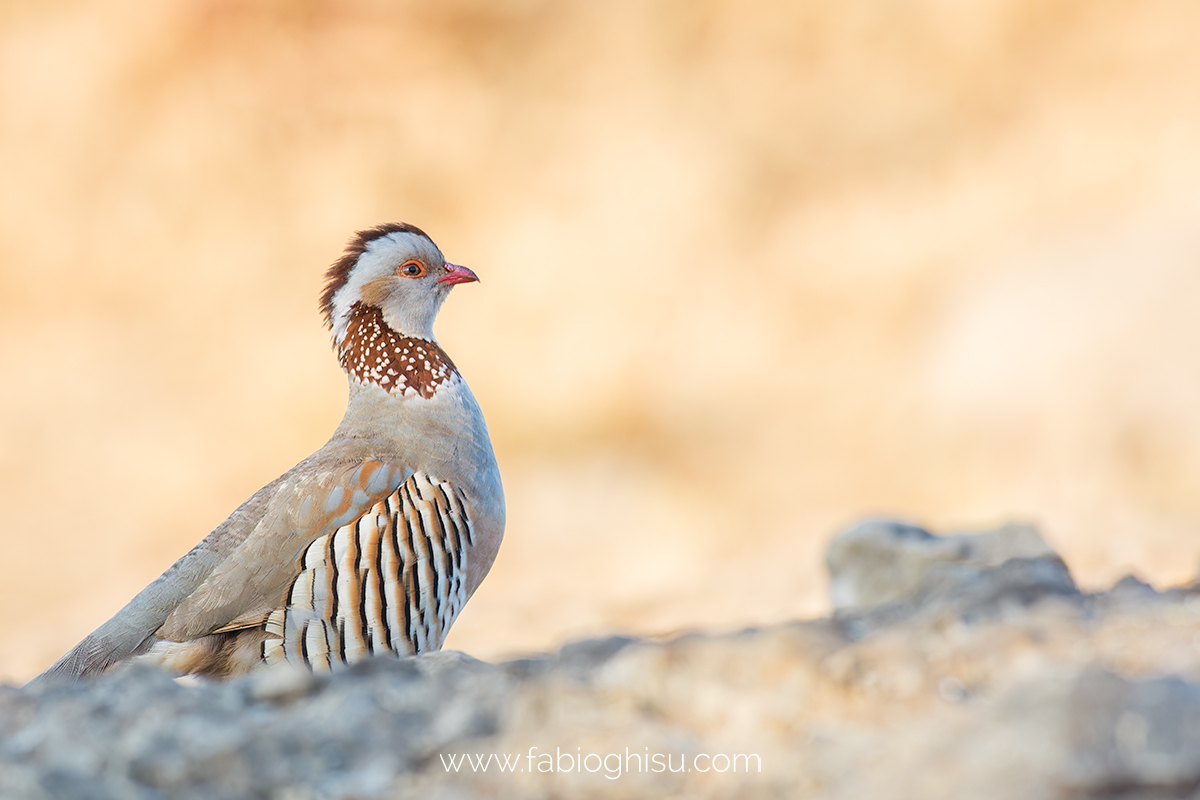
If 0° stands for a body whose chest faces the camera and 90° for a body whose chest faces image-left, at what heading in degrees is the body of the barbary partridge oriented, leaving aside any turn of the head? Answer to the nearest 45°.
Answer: approximately 270°

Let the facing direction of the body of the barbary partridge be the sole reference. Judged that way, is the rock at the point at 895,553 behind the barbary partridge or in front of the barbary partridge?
in front
